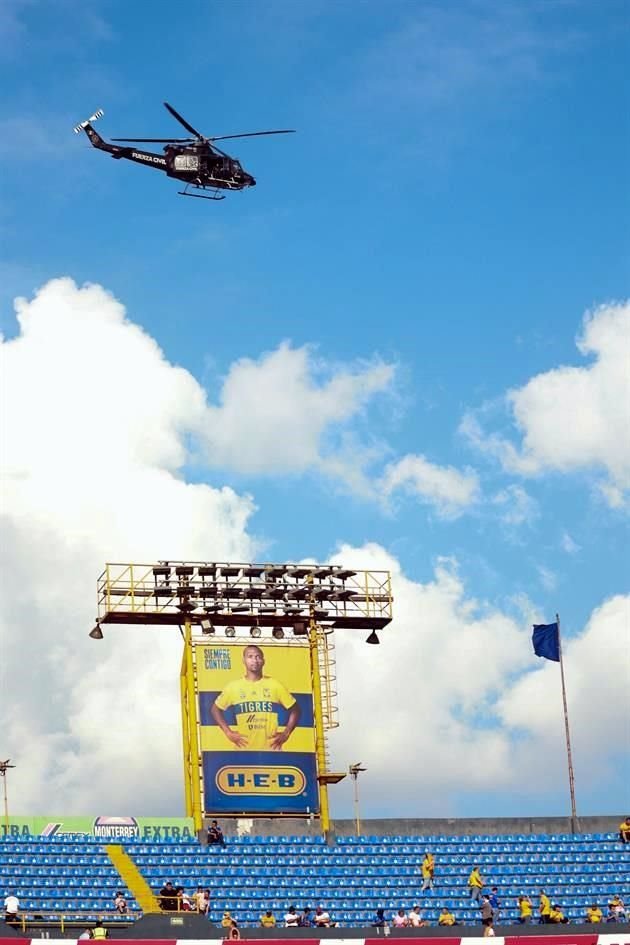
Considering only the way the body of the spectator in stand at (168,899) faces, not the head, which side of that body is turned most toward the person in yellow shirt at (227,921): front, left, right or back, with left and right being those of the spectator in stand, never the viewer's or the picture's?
left

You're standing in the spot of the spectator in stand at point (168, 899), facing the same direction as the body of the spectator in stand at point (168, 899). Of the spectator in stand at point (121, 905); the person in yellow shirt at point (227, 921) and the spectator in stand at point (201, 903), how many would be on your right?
1

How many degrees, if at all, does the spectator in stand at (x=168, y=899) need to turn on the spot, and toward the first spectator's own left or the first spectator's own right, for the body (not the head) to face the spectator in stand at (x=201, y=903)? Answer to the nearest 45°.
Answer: approximately 135° to the first spectator's own left

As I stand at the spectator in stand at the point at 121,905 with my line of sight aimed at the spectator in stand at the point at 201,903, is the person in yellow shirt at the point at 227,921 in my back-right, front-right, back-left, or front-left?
front-right

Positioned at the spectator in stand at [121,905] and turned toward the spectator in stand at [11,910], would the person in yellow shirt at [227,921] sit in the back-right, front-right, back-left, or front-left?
back-left

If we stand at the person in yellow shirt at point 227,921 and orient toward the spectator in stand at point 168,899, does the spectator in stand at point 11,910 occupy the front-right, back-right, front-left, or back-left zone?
front-left

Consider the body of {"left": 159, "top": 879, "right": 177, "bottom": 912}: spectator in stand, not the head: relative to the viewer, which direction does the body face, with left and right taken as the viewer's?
facing the viewer

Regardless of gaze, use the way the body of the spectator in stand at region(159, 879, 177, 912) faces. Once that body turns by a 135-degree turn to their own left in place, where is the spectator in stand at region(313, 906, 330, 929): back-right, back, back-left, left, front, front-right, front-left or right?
front-right

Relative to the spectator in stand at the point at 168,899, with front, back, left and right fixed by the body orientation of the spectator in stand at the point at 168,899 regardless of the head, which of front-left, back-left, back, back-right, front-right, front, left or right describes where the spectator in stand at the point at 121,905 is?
right

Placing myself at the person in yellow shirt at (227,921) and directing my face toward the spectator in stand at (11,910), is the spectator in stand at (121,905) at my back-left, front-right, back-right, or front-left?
front-right
